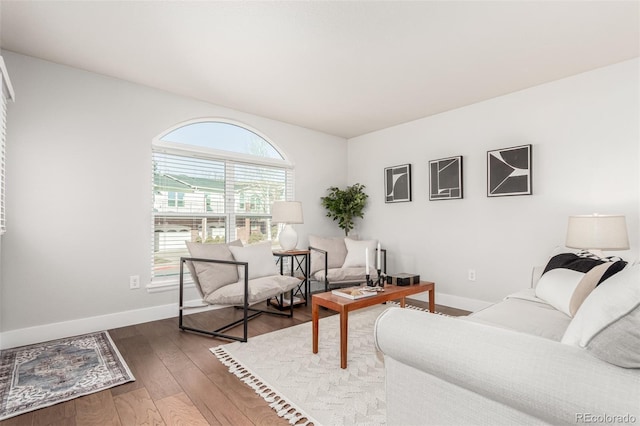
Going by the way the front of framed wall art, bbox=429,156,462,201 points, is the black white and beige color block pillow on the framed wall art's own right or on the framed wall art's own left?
on the framed wall art's own left

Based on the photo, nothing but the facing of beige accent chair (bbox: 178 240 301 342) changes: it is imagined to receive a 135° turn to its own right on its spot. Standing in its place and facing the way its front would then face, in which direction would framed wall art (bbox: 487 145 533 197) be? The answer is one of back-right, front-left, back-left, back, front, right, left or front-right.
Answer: back

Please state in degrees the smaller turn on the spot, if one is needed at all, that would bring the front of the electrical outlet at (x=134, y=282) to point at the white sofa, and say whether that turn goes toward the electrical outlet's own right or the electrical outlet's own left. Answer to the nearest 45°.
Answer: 0° — it already faces it

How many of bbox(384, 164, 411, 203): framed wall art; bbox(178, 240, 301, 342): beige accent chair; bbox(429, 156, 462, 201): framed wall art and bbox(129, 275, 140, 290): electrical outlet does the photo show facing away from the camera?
0

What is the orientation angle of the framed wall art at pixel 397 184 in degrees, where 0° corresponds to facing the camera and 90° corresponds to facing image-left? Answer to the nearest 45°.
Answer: approximately 45°

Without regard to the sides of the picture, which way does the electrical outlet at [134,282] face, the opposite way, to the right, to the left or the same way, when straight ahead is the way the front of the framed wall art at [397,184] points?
to the left

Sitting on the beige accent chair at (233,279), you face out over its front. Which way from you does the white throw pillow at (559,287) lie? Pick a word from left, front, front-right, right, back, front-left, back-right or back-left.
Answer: front

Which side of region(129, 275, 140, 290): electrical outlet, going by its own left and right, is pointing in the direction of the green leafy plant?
left

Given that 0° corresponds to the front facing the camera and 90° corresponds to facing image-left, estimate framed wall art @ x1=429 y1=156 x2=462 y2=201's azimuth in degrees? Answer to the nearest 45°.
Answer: approximately 45°

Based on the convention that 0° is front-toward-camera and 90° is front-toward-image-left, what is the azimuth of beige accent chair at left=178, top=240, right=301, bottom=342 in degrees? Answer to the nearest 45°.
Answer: approximately 315°

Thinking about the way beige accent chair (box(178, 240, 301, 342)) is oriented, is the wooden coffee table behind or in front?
in front

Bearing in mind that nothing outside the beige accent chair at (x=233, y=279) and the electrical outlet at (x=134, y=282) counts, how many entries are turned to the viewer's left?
0

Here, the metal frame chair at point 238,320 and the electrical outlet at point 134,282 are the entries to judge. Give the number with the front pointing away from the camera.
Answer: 0

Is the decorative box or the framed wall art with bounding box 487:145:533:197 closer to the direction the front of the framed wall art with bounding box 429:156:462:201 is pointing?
the decorative box

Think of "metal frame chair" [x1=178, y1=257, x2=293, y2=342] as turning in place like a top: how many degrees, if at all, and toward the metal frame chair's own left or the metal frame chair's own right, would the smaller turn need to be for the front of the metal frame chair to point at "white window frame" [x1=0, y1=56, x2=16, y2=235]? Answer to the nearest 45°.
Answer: approximately 135° to the metal frame chair's own right

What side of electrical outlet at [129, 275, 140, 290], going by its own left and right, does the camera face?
front
